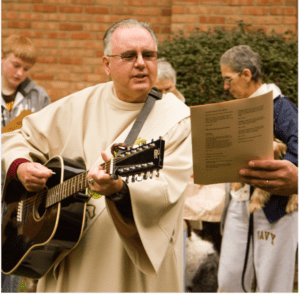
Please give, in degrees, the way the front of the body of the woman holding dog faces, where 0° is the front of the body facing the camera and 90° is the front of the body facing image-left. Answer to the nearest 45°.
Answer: approximately 45°

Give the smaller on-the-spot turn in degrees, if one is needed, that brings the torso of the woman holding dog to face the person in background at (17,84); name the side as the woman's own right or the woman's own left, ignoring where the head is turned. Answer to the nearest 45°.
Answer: approximately 45° to the woman's own right
